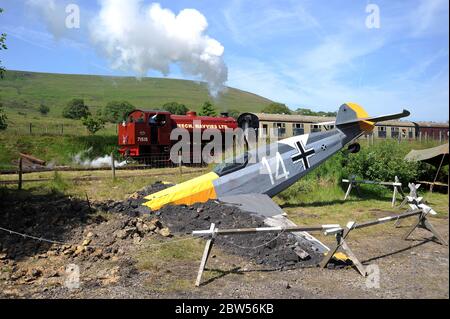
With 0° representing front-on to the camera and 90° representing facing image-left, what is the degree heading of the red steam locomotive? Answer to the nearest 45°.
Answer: approximately 225°

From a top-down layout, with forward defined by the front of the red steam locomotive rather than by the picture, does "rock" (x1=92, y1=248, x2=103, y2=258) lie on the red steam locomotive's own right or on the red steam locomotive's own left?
on the red steam locomotive's own right

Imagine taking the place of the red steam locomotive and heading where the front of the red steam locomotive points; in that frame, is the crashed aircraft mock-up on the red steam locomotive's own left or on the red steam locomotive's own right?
on the red steam locomotive's own right

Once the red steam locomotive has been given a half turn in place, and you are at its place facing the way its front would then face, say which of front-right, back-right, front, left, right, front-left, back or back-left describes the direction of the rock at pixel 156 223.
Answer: front-left
